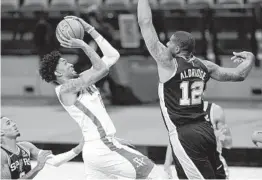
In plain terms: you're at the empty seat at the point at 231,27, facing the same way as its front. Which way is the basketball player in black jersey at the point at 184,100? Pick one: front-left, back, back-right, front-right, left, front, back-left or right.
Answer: front

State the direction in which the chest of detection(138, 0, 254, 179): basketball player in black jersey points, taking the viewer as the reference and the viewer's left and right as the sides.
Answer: facing away from the viewer and to the left of the viewer

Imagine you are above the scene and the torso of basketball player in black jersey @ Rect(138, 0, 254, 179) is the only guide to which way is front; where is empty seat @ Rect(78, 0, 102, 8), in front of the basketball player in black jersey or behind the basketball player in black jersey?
in front

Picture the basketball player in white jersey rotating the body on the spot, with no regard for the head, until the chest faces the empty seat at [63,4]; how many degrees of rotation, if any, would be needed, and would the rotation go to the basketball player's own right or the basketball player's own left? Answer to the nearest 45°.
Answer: approximately 90° to the basketball player's own left

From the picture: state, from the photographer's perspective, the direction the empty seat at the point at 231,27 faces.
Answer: facing the viewer

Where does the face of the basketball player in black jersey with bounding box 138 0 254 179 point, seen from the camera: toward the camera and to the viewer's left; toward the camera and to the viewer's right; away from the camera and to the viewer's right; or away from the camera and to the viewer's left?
away from the camera and to the viewer's left

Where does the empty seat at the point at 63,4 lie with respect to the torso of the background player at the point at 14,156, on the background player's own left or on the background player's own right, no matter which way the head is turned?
on the background player's own left

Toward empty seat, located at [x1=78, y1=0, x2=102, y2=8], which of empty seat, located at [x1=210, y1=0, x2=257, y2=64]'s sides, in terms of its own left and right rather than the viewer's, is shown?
right

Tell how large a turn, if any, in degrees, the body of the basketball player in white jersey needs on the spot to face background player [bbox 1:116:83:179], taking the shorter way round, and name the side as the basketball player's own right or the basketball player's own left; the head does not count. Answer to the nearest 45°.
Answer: approximately 180°

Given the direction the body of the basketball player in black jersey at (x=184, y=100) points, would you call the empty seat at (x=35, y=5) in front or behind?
in front
